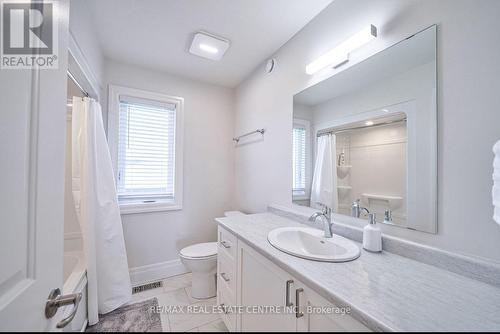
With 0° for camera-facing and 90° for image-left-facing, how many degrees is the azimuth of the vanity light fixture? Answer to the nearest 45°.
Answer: approximately 45°

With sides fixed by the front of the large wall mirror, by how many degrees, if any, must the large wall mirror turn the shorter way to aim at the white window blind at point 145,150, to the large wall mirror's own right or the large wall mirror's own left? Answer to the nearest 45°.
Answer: approximately 45° to the large wall mirror's own right

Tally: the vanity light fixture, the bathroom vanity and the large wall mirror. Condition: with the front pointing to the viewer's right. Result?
0

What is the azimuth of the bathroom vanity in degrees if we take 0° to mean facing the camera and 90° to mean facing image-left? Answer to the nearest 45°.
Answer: approximately 45°

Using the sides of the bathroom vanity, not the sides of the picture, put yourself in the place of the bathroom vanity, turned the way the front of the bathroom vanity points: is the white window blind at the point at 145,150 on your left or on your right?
on your right

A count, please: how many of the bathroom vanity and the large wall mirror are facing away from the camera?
0
